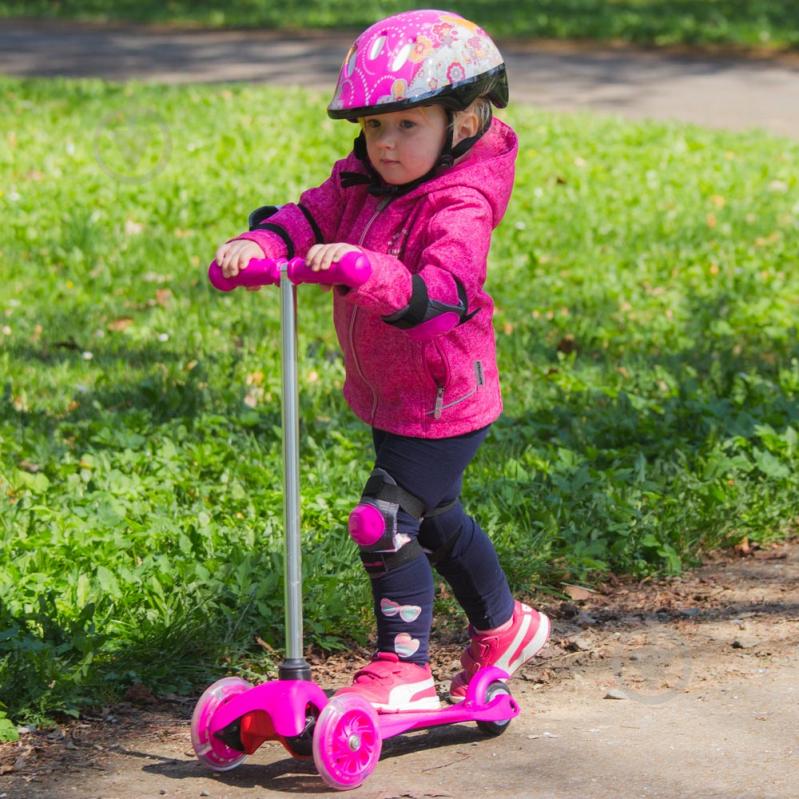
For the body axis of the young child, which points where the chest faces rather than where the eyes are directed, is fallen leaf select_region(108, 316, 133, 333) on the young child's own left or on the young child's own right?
on the young child's own right

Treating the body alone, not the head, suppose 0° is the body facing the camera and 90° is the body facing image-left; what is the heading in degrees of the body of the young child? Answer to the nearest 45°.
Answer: approximately 45°

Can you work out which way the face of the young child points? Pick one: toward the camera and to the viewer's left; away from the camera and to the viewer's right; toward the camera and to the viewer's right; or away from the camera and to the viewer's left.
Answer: toward the camera and to the viewer's left

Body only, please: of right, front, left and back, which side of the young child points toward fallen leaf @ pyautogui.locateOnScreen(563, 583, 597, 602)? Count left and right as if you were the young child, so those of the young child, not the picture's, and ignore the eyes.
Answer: back
